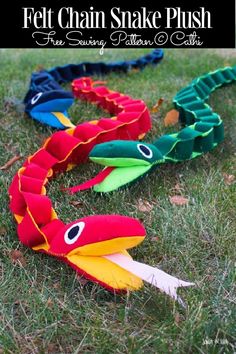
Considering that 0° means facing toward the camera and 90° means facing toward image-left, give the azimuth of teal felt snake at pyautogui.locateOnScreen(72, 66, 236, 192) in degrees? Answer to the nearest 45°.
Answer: approximately 45°

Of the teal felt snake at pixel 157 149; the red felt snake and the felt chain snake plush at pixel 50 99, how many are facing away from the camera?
0

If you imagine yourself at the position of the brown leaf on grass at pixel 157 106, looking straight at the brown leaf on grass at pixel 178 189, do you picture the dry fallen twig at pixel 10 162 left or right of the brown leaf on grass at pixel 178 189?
right

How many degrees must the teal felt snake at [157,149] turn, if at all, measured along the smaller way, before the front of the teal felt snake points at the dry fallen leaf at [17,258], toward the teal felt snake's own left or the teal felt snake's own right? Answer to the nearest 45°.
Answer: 0° — it already faces it

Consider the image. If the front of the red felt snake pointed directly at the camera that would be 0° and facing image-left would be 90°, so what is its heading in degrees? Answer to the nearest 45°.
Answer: approximately 315°

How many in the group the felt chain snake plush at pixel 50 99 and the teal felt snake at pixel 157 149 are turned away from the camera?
0

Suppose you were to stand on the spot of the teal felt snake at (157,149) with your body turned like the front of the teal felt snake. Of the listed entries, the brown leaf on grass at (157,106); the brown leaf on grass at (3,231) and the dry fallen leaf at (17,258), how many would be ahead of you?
2

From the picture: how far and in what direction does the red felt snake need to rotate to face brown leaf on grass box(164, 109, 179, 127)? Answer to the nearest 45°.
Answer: approximately 135° to its left

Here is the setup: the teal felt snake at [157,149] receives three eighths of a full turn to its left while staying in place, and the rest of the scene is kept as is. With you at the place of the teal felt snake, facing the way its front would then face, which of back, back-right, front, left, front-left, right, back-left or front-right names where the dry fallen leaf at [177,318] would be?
right
